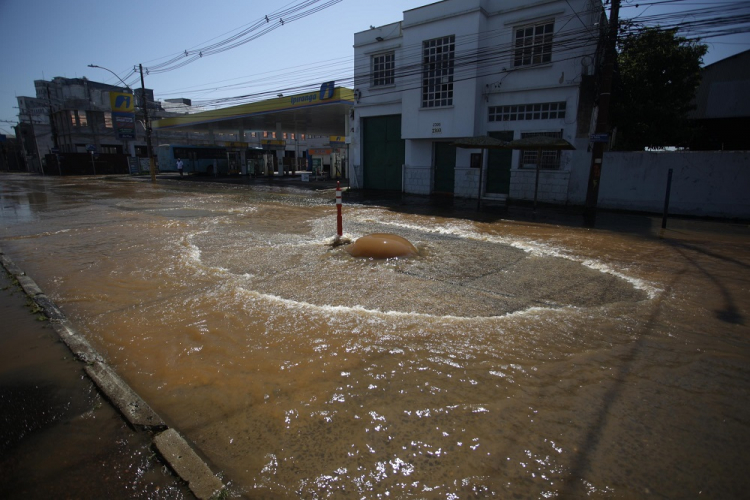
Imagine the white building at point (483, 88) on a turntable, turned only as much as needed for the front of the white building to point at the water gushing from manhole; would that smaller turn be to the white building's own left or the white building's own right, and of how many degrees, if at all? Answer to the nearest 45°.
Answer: approximately 45° to the white building's own left

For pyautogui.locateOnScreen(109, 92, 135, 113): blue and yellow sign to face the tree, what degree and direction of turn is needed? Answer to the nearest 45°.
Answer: approximately 45° to its left

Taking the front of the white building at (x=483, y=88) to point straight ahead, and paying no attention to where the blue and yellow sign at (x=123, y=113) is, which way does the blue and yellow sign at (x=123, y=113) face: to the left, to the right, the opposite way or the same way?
to the left

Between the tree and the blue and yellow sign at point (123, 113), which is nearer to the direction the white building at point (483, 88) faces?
the blue and yellow sign

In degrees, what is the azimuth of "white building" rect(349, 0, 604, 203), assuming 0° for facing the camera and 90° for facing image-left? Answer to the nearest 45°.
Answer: approximately 45°

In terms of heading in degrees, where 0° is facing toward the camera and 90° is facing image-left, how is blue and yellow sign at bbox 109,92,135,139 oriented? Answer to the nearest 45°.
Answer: approximately 0°
